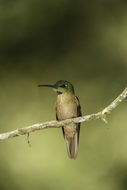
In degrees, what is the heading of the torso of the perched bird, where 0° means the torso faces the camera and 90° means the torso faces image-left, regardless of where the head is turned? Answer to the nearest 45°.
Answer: approximately 45°
